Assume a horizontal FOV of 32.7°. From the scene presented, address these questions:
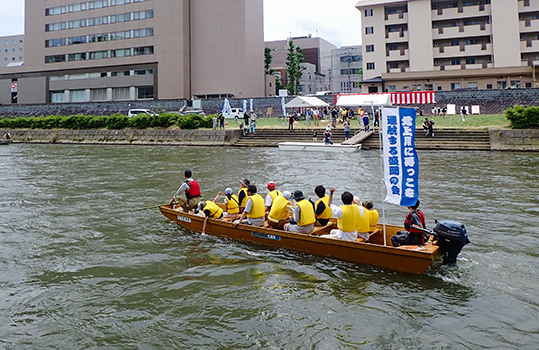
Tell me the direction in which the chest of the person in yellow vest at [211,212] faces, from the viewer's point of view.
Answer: to the viewer's left

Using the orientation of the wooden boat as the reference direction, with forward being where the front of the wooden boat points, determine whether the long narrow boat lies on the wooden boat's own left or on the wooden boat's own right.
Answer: on the wooden boat's own right

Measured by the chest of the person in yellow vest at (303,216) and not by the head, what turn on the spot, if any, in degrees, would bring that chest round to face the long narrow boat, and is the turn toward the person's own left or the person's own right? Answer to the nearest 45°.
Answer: approximately 45° to the person's own right

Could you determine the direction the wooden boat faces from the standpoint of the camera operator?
facing away from the viewer and to the left of the viewer

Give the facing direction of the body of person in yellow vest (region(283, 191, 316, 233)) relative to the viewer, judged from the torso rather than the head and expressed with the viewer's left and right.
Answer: facing away from the viewer and to the left of the viewer

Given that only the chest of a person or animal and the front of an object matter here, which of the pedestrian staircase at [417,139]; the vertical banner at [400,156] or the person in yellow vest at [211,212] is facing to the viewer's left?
the person in yellow vest

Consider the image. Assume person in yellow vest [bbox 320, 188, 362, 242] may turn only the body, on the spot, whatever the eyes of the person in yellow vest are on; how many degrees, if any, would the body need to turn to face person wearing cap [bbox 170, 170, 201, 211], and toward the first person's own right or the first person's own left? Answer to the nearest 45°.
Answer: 0° — they already face them
